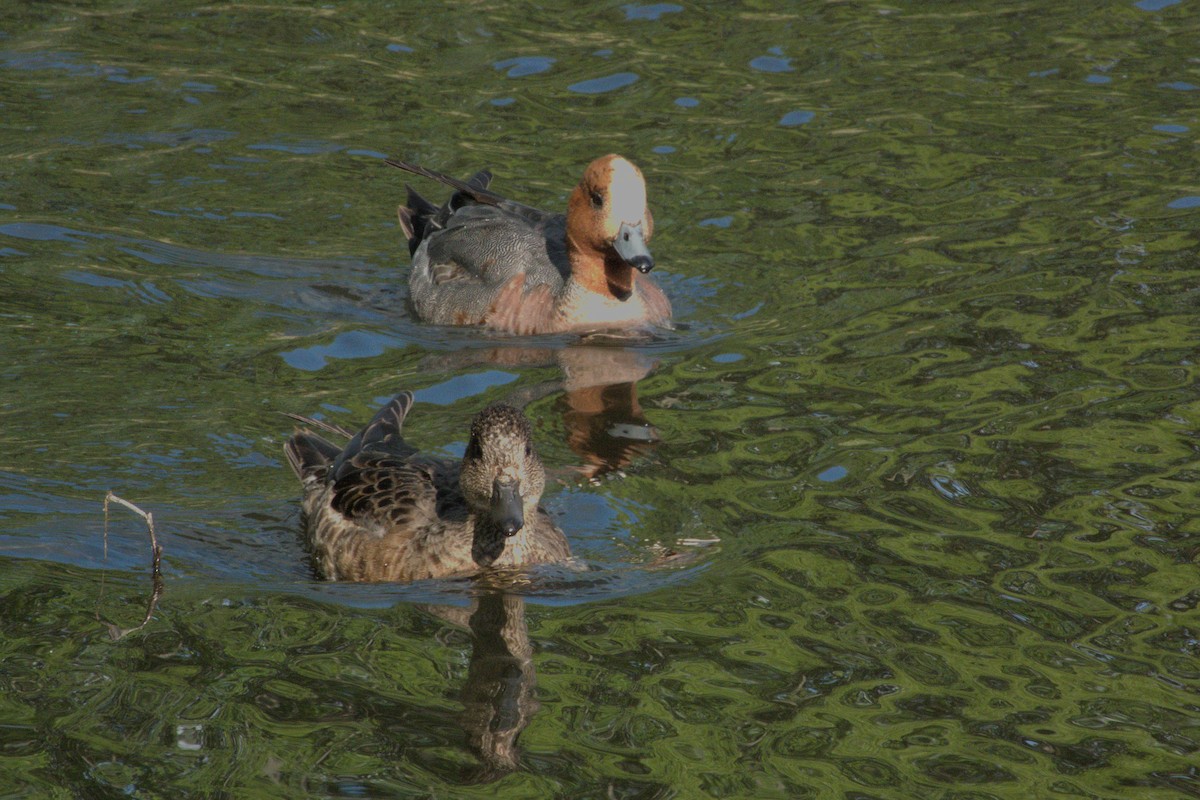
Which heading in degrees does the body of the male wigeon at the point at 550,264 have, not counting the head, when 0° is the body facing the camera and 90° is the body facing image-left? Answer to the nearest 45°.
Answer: approximately 315°

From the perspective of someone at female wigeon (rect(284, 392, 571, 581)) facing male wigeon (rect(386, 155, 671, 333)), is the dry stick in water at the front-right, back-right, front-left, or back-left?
back-left

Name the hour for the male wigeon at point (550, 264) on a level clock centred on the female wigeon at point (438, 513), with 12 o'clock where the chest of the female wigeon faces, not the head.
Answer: The male wigeon is roughly at 8 o'clock from the female wigeon.

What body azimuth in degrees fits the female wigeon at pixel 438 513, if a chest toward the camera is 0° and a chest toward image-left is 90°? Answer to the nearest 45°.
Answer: approximately 315°

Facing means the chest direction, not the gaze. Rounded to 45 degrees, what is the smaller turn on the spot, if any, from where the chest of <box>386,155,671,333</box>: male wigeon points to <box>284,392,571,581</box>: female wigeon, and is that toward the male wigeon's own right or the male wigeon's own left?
approximately 45° to the male wigeon's own right

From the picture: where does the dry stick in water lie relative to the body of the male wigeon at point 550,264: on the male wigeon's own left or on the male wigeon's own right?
on the male wigeon's own right

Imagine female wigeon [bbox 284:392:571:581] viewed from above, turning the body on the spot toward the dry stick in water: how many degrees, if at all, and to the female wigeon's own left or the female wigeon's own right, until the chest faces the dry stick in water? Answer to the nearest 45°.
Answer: approximately 135° to the female wigeon's own right
